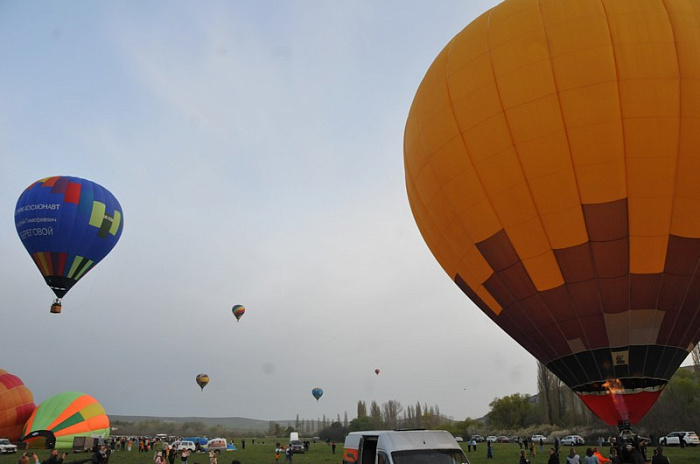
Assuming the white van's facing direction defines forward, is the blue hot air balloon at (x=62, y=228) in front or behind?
behind

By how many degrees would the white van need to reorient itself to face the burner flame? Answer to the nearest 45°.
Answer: approximately 90° to its left

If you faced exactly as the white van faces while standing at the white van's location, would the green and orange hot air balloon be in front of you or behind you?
behind

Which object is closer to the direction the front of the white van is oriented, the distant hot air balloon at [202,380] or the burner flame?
the burner flame

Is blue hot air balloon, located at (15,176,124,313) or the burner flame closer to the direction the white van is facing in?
the burner flame

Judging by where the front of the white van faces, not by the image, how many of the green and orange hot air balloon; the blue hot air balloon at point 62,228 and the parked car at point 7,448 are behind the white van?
3

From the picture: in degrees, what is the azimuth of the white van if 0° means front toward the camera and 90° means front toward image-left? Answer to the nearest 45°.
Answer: approximately 315°

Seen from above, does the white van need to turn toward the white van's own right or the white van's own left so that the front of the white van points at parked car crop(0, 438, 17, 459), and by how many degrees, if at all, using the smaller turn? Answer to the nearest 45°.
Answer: approximately 180°

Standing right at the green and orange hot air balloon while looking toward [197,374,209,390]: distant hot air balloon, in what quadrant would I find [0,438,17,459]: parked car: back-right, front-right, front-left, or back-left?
back-left

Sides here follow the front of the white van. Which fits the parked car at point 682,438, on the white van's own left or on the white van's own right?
on the white van's own left
